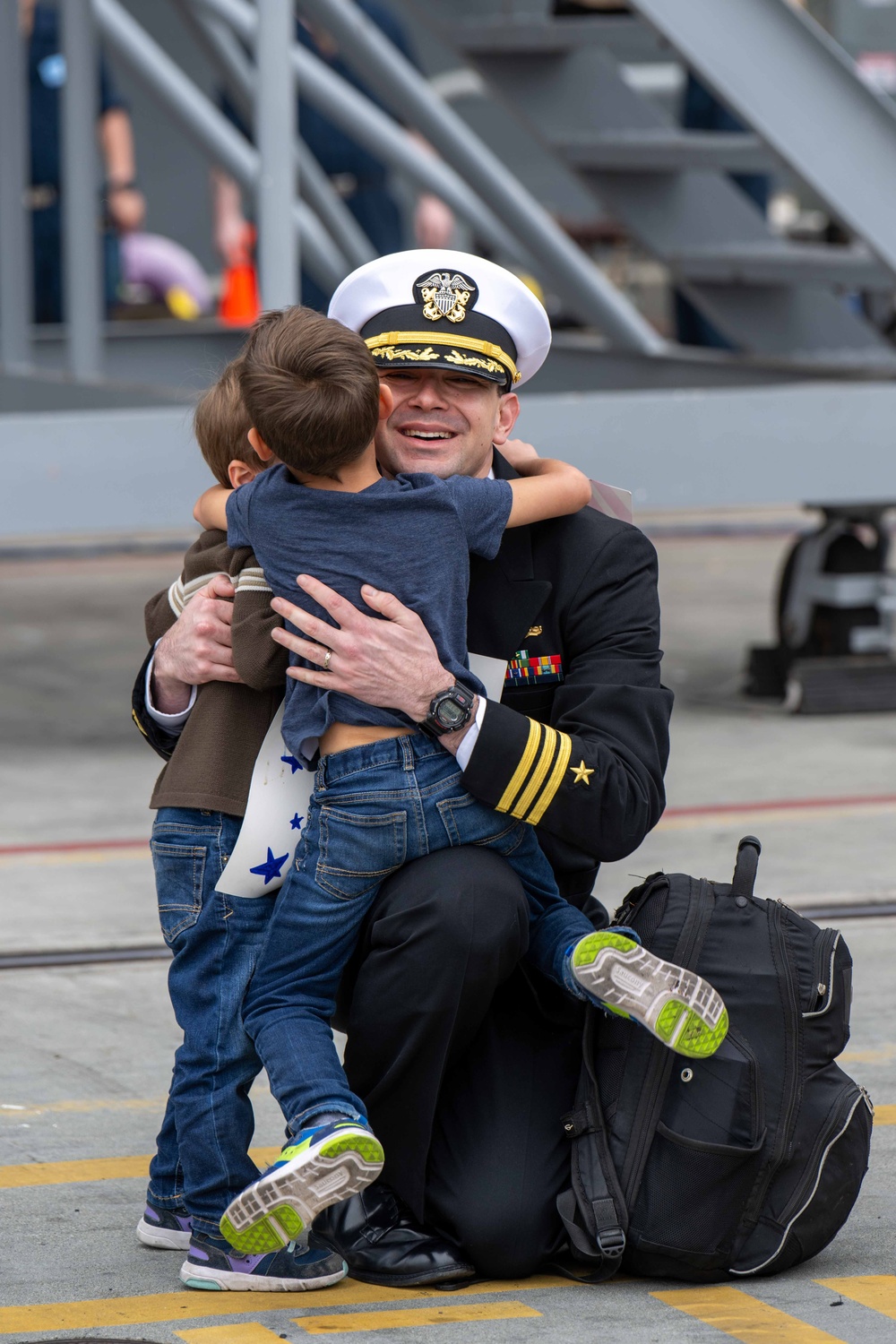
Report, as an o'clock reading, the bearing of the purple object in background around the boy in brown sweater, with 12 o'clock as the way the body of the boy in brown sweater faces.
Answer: The purple object in background is roughly at 9 o'clock from the boy in brown sweater.

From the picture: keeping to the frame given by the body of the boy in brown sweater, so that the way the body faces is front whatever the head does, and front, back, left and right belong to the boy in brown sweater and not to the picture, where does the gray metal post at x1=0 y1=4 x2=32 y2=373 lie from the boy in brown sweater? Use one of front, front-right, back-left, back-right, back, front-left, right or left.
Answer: left

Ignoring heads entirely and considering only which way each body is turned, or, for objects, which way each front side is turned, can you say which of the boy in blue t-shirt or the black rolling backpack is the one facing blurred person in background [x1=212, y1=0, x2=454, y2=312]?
the boy in blue t-shirt

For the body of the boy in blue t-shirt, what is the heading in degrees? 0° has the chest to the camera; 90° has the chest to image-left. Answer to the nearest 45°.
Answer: approximately 180°

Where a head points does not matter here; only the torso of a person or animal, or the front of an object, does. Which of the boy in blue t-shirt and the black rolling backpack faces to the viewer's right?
the black rolling backpack

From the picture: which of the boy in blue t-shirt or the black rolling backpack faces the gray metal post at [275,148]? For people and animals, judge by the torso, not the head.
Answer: the boy in blue t-shirt

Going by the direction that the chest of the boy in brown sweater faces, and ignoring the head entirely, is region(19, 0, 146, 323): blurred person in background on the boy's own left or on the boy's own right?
on the boy's own left

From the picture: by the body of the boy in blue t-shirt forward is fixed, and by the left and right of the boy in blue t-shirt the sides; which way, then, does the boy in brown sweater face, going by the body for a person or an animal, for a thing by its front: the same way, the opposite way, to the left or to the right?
to the right

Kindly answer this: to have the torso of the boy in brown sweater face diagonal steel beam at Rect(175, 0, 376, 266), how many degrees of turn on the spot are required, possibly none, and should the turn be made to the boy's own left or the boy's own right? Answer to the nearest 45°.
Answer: approximately 90° to the boy's own left

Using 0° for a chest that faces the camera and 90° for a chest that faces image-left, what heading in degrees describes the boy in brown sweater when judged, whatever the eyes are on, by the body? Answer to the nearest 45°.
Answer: approximately 270°
